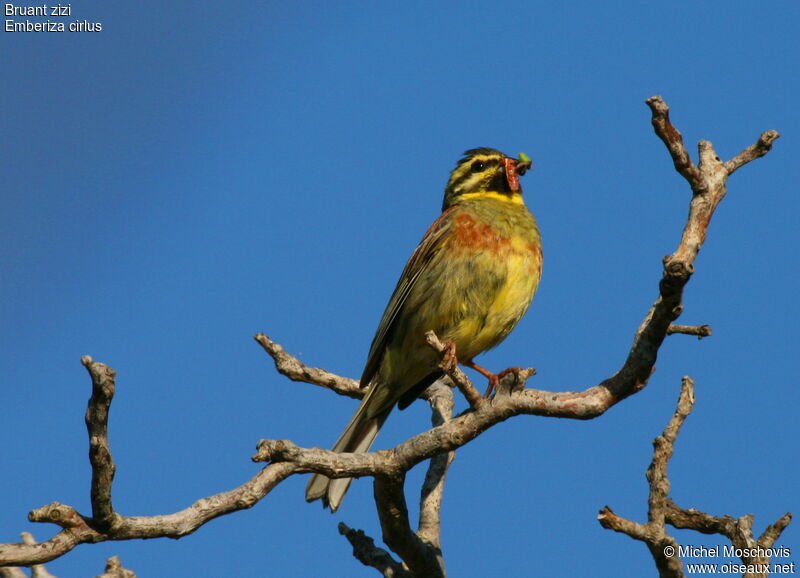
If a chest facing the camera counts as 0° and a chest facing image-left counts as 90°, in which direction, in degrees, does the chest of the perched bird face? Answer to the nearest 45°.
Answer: approximately 315°

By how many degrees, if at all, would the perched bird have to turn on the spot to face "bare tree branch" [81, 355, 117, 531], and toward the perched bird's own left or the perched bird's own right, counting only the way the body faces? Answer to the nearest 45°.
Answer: approximately 90° to the perched bird's own right

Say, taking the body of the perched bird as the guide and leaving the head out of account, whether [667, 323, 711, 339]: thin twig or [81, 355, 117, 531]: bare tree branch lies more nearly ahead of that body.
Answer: the thin twig
